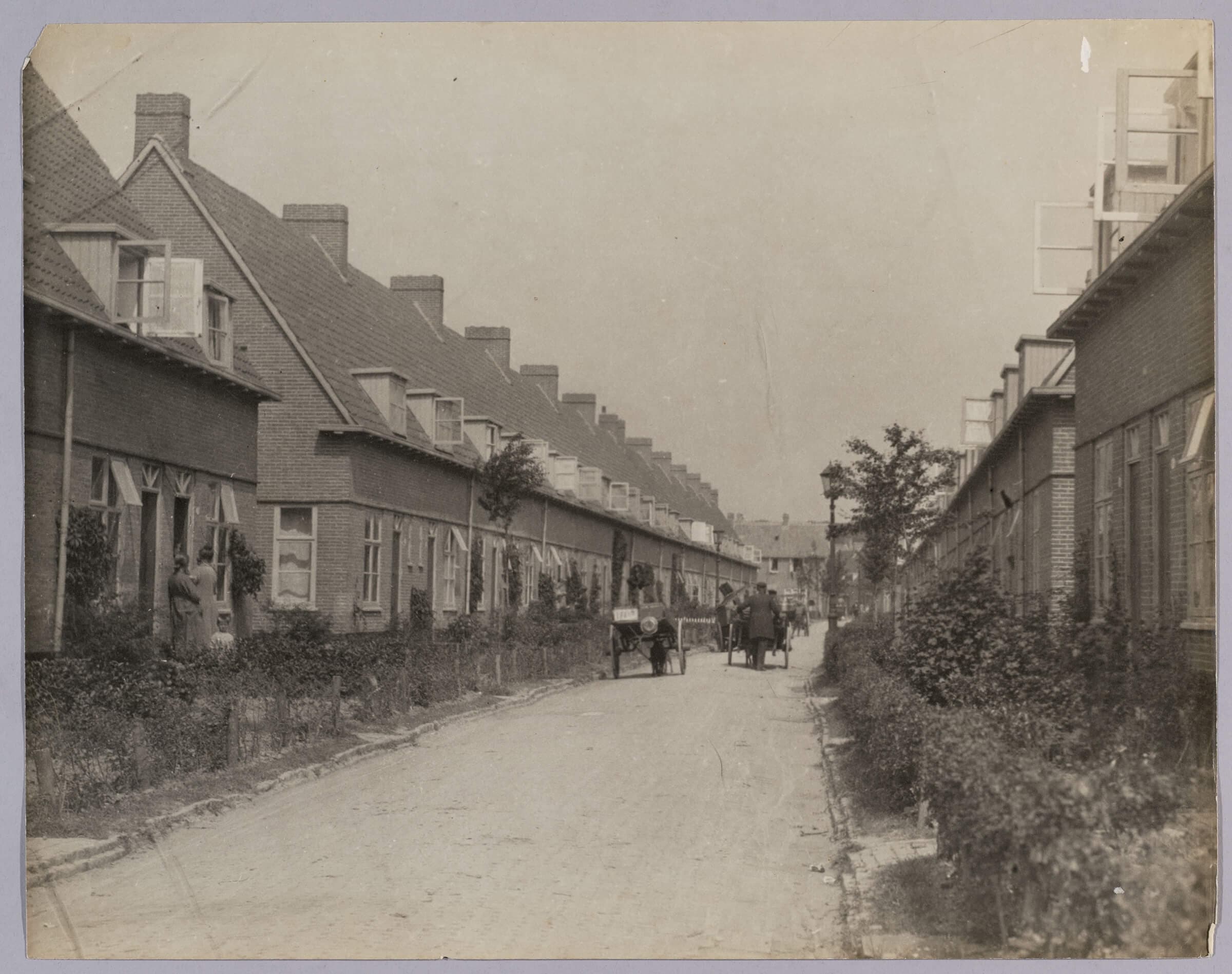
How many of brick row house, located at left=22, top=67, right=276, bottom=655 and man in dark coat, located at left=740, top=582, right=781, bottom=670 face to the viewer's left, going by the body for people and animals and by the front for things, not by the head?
0

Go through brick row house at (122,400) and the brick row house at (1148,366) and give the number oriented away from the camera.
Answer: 0

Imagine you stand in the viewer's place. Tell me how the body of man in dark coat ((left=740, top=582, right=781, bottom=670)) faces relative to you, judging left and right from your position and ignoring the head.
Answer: facing away from the viewer

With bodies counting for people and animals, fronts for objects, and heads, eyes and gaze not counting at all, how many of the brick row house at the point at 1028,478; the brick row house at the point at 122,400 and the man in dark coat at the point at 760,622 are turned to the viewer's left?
1

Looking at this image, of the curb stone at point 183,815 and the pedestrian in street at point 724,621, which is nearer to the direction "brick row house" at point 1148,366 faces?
the curb stone

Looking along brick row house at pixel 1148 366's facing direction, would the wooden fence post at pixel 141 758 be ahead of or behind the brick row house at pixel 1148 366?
ahead

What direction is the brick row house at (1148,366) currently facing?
to the viewer's left

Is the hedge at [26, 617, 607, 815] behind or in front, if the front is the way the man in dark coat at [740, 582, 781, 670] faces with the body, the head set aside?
behind

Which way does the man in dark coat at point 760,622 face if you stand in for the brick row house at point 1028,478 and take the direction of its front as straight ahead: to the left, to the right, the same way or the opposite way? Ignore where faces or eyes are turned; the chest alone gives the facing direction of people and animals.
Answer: to the right

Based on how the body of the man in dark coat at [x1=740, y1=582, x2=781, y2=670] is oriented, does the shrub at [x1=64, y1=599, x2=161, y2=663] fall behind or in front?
behind

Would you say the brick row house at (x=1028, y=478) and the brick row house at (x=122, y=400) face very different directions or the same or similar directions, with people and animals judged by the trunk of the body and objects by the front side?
very different directions

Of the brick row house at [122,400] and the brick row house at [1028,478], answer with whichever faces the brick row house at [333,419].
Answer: the brick row house at [1028,478]

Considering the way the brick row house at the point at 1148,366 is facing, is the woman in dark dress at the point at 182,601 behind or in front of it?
in front

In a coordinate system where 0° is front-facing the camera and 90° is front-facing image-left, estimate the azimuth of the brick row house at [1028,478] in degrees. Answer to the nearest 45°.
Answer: approximately 90°

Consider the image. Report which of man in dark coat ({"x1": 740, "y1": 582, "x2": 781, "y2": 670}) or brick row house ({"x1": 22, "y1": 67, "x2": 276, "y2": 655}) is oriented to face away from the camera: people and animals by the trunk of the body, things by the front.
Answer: the man in dark coat
